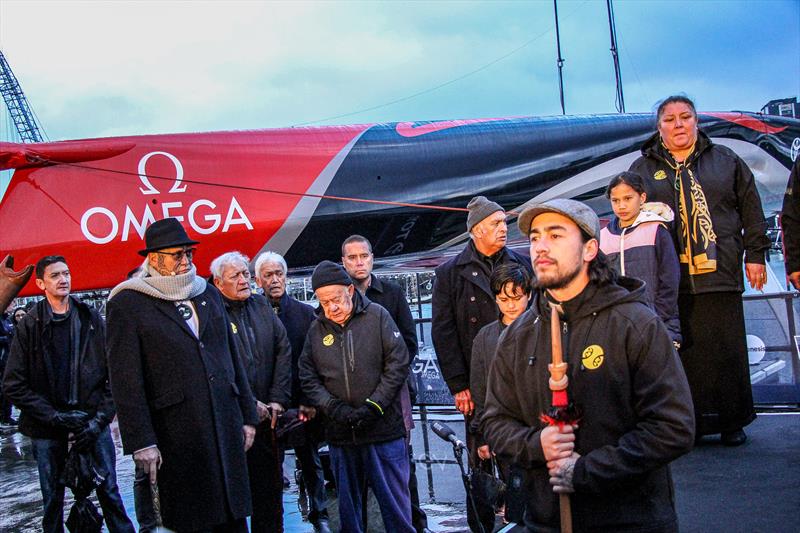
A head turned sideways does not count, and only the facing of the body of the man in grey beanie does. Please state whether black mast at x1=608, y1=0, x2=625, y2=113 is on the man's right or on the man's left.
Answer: on the man's left

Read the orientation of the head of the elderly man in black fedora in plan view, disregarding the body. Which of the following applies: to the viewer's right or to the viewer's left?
to the viewer's right

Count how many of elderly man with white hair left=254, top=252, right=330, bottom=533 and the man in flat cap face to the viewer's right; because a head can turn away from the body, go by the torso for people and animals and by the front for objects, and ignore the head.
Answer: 0

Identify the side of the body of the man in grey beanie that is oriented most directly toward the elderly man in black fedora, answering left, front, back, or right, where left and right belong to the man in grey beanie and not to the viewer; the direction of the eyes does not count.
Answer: right

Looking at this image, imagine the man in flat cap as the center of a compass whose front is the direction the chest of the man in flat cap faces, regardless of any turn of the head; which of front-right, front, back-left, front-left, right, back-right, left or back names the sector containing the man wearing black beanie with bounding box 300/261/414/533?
right

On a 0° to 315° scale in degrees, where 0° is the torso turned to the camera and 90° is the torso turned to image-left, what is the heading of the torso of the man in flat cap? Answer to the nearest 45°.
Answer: approximately 45°

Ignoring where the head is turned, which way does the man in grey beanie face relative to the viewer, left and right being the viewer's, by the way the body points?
facing the viewer and to the right of the viewer

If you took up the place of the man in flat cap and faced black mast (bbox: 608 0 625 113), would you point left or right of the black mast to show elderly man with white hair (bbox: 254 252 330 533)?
left
